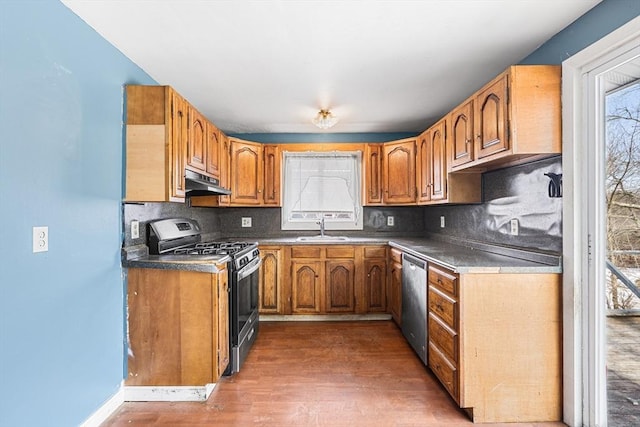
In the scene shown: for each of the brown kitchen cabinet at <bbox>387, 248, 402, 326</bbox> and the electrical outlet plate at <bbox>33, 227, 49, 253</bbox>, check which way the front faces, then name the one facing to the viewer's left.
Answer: the brown kitchen cabinet

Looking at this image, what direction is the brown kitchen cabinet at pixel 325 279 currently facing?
toward the camera

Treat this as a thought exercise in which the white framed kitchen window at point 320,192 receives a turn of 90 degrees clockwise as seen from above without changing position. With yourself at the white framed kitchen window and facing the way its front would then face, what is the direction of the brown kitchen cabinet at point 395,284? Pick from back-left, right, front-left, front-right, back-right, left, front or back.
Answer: back-left

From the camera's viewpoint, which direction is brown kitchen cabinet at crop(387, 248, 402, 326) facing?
to the viewer's left

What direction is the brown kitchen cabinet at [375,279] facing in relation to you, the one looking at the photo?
facing the viewer

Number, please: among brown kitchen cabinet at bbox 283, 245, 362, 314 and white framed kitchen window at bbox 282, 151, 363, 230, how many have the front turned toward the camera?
2

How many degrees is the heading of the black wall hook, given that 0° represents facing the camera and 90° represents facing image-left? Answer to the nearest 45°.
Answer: approximately 45°

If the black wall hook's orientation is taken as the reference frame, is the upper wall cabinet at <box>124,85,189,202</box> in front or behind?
in front

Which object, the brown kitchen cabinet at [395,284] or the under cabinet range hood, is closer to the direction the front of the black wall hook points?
the under cabinet range hood

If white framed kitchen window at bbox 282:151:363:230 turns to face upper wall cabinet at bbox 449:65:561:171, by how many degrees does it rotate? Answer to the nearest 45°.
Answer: approximately 45° to its left
